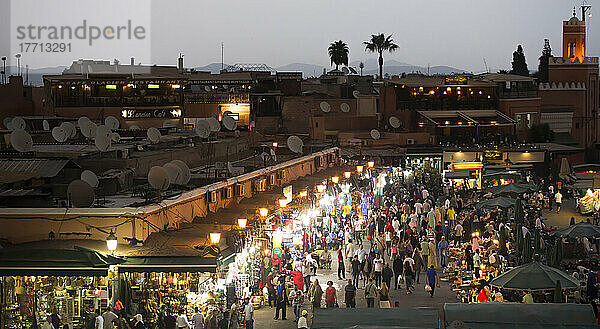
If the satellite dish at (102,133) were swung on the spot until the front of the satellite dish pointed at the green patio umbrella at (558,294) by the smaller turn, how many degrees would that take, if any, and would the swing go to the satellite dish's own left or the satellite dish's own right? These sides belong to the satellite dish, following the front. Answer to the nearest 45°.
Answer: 0° — it already faces it

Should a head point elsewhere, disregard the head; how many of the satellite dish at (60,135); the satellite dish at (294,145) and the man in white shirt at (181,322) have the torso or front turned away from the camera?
1

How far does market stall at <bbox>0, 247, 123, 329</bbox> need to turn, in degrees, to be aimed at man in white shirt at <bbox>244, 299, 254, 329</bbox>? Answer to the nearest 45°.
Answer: approximately 90° to its left

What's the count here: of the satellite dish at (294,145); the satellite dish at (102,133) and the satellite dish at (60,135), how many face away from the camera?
0

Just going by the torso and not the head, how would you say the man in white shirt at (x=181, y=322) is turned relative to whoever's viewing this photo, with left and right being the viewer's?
facing away from the viewer

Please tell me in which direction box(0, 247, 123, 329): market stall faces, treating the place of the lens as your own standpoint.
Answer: facing the viewer

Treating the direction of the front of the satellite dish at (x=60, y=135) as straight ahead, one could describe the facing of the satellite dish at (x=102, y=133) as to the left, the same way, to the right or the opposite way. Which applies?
the same way

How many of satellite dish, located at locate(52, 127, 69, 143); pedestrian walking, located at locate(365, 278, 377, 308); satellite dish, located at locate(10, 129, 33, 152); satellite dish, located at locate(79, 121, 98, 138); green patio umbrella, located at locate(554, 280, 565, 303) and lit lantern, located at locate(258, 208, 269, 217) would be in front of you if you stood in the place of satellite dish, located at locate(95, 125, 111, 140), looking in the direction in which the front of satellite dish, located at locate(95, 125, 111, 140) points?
3

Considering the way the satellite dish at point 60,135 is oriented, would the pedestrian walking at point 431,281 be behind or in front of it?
in front
